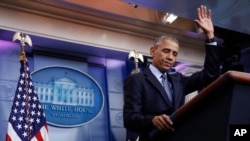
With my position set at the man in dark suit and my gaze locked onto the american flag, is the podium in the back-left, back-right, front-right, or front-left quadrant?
back-left

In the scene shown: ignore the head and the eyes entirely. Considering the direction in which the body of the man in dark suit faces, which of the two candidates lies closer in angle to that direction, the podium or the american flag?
the podium
